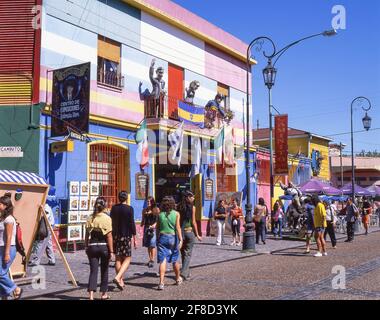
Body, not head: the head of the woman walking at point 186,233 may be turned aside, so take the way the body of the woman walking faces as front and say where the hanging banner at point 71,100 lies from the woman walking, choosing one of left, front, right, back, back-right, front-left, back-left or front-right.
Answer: left

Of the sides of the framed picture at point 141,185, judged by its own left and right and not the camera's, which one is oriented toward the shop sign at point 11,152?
right

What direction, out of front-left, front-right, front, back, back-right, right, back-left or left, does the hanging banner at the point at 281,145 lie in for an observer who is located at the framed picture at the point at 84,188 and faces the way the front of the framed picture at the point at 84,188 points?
back-left

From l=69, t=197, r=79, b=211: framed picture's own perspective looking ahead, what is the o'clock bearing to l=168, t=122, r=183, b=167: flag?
The flag is roughly at 8 o'clock from the framed picture.

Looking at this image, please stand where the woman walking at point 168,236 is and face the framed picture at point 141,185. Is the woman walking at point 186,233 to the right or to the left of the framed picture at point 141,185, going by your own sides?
right

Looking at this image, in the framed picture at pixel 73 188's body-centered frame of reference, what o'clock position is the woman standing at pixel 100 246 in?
The woman standing is roughly at 12 o'clock from the framed picture.

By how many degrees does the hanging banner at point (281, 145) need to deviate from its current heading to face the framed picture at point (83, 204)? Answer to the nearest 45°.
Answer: approximately 45° to its right

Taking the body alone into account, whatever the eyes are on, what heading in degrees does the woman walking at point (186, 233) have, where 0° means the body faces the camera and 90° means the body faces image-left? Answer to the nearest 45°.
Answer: approximately 225°

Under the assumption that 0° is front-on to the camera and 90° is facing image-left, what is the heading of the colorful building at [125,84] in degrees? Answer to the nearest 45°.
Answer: approximately 315°

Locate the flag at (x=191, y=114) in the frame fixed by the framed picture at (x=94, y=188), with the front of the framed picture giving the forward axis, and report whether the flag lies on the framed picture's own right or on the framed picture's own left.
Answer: on the framed picture's own left

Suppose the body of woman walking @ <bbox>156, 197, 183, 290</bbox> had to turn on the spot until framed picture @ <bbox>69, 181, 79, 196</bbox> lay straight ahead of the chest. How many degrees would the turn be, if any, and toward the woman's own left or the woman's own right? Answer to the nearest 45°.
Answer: approximately 45° to the woman's own left

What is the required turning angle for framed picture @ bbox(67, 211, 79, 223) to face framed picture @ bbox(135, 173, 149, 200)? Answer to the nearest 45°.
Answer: approximately 135° to its left
